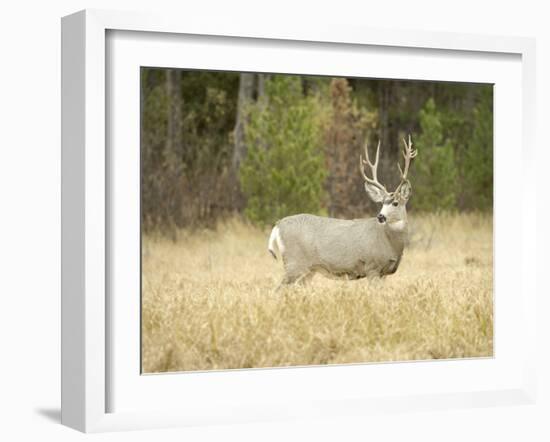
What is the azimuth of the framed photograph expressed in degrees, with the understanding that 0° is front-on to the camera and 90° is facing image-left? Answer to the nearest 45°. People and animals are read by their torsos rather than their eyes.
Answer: approximately 315°
